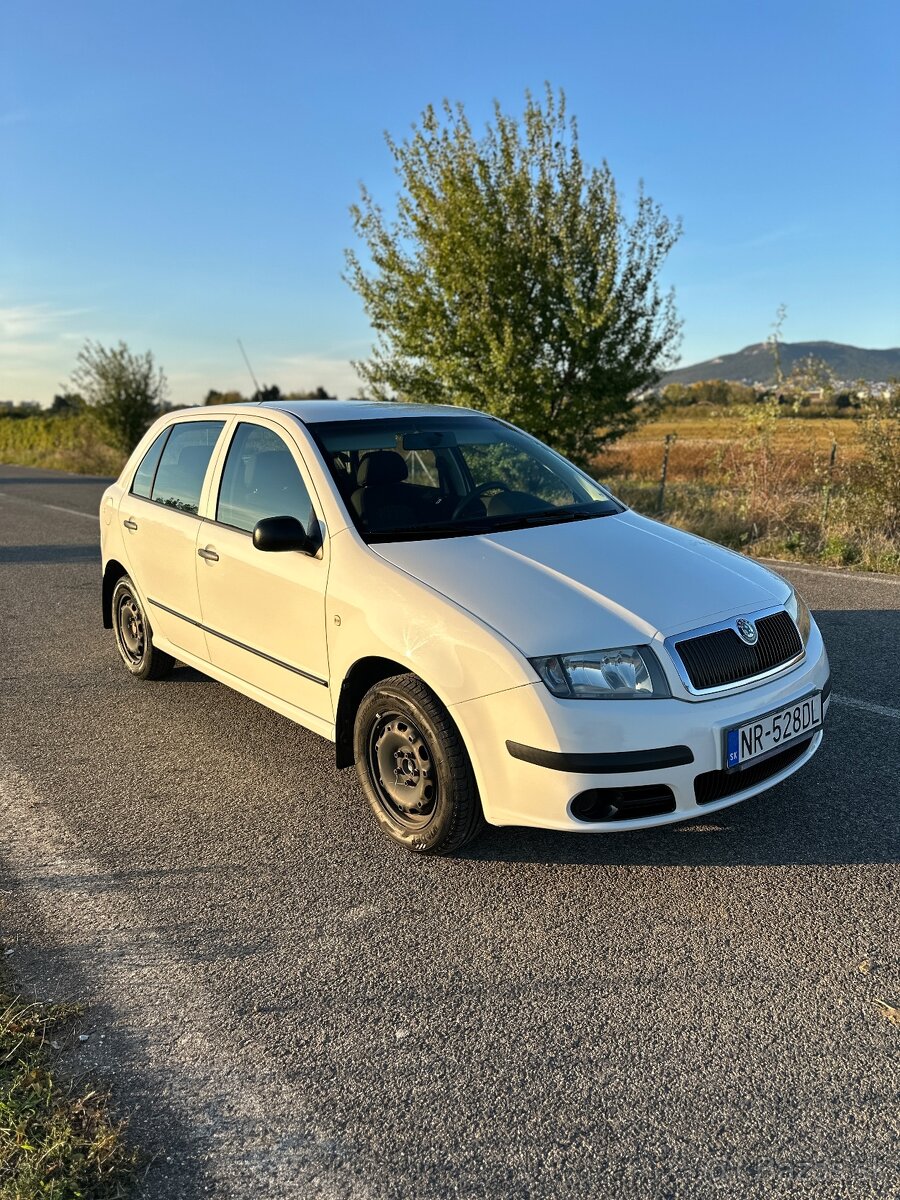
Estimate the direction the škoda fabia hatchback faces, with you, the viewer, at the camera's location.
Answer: facing the viewer and to the right of the viewer

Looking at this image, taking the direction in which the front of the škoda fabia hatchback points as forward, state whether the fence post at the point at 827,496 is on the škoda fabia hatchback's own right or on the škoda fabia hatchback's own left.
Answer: on the škoda fabia hatchback's own left
